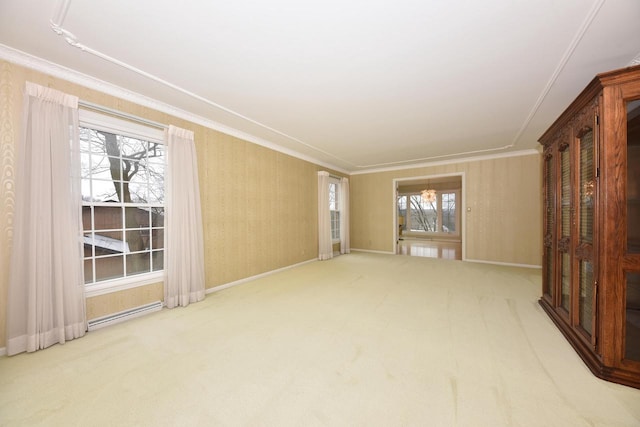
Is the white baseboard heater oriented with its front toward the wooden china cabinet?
yes

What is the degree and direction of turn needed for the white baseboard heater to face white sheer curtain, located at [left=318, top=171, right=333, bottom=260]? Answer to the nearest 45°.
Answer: approximately 45° to its left

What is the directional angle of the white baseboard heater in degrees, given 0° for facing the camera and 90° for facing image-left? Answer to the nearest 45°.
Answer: approximately 315°

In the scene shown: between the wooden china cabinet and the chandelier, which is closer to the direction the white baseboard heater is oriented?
the wooden china cabinet

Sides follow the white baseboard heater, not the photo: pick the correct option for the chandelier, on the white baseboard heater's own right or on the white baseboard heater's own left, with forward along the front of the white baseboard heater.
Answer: on the white baseboard heater's own left

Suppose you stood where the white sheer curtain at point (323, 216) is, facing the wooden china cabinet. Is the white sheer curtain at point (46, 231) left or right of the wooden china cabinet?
right

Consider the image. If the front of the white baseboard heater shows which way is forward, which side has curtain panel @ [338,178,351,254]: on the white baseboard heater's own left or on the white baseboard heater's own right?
on the white baseboard heater's own left

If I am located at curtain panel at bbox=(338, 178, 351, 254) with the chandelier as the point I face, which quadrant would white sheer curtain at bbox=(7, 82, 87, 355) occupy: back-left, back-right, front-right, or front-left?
back-right
